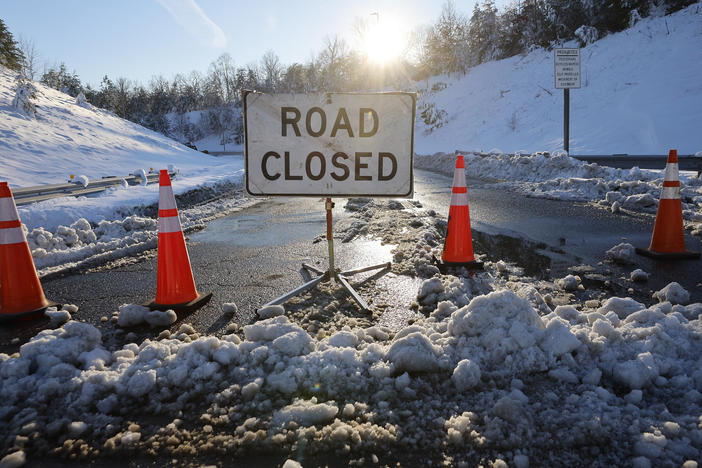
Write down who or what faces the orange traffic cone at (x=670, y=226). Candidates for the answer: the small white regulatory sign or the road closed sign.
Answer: the small white regulatory sign

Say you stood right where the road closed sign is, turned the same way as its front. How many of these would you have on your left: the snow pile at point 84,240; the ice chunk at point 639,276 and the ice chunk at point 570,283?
2

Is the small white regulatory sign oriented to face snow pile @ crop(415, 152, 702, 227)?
yes

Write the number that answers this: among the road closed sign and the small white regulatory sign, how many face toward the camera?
2

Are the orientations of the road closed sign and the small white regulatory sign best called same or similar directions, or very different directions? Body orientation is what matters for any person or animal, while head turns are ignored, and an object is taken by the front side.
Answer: same or similar directions

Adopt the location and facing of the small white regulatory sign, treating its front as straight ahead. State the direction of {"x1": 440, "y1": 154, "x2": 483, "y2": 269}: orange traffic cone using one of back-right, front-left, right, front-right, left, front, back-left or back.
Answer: front

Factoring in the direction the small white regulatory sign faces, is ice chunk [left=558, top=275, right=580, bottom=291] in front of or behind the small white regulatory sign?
in front

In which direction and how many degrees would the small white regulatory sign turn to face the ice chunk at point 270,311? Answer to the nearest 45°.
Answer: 0° — it already faces it

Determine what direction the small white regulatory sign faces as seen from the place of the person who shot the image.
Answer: facing the viewer

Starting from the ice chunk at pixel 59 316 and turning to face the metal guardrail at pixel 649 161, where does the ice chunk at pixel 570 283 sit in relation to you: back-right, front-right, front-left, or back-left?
front-right

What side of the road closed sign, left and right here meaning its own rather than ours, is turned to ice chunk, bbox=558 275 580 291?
left

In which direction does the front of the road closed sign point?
toward the camera

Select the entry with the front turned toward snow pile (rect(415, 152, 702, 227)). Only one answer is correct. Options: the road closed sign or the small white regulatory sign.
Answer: the small white regulatory sign
